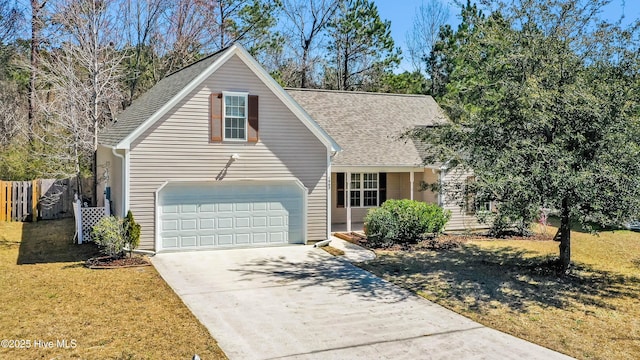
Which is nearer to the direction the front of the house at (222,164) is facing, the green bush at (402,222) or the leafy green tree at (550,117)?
the leafy green tree

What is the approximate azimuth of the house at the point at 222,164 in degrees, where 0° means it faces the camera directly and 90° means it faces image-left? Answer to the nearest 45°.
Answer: approximately 0°

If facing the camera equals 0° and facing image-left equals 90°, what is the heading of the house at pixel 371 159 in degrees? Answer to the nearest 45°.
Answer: approximately 0°

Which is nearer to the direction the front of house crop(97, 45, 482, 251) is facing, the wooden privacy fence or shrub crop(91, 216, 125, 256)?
the shrub

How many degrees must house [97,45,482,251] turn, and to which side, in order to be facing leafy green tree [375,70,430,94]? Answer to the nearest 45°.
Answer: approximately 135° to its left

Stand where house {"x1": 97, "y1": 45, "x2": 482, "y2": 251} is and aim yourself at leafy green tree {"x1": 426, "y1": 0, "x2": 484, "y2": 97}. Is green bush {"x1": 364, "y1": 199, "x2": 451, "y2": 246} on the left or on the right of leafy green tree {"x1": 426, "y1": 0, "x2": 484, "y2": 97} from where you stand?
right

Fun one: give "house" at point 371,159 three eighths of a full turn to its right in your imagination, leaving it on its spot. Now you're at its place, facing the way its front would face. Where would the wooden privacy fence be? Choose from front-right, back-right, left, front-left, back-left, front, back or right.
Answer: front-left

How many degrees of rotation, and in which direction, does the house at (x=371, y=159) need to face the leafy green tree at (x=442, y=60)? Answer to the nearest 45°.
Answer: approximately 180°

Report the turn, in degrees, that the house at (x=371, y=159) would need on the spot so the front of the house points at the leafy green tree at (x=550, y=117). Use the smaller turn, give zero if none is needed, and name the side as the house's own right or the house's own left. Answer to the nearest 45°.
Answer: approximately 45° to the house's own left

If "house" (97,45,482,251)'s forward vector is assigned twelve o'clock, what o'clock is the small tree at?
The small tree is roughly at 2 o'clock from the house.
